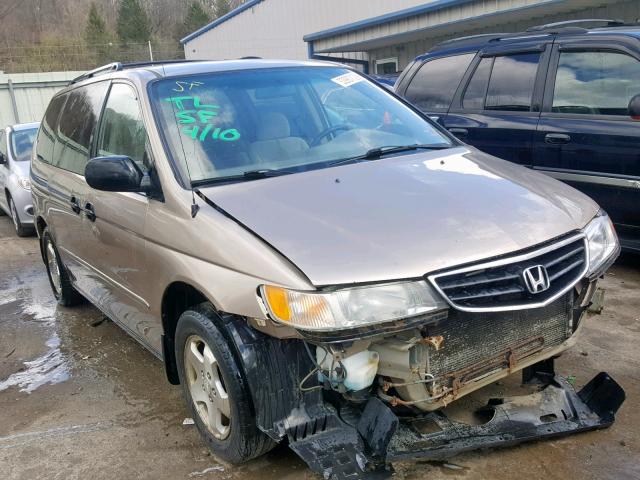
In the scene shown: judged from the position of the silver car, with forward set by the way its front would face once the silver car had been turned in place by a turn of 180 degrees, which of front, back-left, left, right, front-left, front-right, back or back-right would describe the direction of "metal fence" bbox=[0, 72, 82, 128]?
front-right

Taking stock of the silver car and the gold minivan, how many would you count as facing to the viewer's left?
0

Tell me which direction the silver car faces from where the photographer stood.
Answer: facing the viewer and to the right of the viewer

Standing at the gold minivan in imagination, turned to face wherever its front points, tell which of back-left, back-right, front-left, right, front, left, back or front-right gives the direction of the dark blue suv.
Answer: left

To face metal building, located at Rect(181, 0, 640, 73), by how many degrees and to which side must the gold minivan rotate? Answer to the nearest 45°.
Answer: approximately 135° to its left

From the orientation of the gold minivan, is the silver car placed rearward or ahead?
rearward

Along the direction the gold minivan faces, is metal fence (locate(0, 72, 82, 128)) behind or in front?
behind
